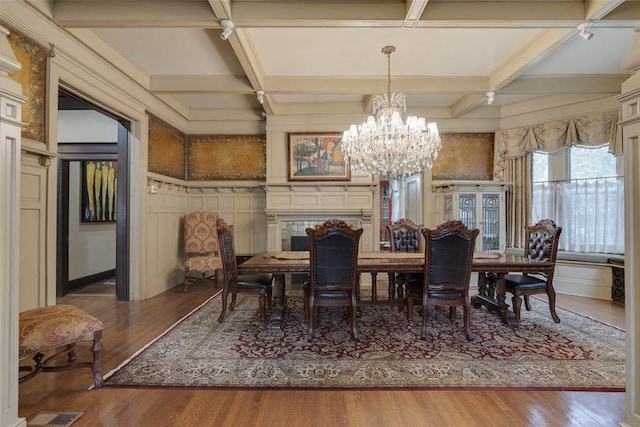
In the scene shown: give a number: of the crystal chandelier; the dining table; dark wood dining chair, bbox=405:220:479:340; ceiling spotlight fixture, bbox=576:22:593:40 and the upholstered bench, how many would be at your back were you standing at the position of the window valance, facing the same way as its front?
0

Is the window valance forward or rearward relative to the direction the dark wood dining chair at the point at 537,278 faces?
rearward

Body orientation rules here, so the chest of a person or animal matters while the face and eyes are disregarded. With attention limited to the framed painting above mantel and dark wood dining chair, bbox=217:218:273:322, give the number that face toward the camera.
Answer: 1

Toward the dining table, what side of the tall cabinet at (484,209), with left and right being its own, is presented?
front

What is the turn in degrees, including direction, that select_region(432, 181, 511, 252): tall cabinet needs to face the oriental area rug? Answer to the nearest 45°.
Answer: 0° — it already faces it

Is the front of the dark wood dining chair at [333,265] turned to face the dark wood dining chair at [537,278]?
no

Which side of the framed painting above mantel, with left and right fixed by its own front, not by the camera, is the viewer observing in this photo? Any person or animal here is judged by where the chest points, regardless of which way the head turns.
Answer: front

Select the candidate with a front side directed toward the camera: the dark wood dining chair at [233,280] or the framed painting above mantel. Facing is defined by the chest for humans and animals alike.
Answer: the framed painting above mantel

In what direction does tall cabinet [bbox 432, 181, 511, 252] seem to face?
toward the camera

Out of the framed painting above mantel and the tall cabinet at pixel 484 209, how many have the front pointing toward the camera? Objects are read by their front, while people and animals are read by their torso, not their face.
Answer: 2

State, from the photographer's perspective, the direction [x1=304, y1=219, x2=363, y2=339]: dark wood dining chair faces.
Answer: facing away from the viewer

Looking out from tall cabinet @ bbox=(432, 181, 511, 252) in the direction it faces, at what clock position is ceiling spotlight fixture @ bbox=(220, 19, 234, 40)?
The ceiling spotlight fixture is roughly at 1 o'clock from the tall cabinet.

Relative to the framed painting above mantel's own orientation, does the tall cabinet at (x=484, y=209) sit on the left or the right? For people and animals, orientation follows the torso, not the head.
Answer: on its left

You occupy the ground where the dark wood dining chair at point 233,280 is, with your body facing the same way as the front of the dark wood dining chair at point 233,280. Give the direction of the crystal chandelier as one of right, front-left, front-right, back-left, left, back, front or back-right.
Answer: front

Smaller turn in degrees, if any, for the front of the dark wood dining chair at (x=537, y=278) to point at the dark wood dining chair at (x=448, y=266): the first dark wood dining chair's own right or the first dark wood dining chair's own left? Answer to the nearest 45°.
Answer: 0° — it already faces it

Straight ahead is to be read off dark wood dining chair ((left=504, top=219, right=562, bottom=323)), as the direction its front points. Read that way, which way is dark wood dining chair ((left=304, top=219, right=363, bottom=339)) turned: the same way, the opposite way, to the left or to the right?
to the right

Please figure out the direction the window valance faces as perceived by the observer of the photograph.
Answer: facing the viewer and to the left of the viewer

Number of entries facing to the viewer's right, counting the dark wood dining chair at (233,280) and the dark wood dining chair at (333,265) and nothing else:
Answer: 1

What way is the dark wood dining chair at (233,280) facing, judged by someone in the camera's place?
facing to the right of the viewer

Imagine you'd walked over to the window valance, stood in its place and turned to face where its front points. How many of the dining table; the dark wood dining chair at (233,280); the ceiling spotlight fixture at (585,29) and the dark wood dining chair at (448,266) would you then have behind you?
0

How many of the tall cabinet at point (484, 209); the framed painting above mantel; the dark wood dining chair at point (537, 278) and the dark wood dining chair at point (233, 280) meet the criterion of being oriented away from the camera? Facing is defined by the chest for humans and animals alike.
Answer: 0

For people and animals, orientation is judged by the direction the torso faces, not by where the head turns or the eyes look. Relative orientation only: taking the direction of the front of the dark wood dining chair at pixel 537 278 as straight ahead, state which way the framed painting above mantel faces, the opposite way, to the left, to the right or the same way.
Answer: to the left
